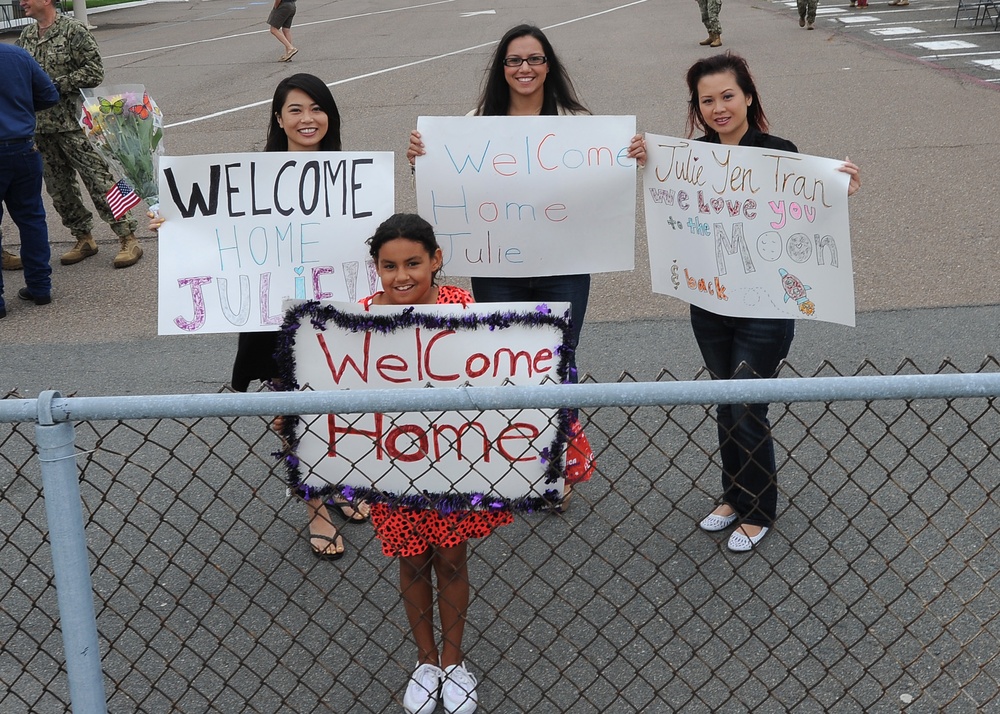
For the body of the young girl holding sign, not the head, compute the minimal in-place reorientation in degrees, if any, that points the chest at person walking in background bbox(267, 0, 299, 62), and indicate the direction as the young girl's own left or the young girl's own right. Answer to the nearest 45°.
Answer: approximately 180°

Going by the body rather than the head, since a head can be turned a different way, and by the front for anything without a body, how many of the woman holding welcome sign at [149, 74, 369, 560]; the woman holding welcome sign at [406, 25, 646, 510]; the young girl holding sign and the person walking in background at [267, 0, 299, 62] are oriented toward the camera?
3

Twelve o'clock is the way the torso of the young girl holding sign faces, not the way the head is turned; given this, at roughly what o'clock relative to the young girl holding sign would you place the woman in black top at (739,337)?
The woman in black top is roughly at 8 o'clock from the young girl holding sign.

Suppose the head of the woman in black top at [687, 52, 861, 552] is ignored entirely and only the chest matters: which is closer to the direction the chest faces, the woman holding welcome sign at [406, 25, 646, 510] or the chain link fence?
the chain link fence

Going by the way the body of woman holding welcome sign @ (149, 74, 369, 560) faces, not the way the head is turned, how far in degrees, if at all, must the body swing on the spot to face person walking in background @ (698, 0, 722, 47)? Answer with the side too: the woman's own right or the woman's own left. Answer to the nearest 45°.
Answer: approximately 135° to the woman's own left

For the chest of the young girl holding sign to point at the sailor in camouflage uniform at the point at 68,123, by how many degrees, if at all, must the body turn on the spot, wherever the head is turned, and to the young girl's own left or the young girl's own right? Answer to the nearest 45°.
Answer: approximately 135° to the young girl's own right
